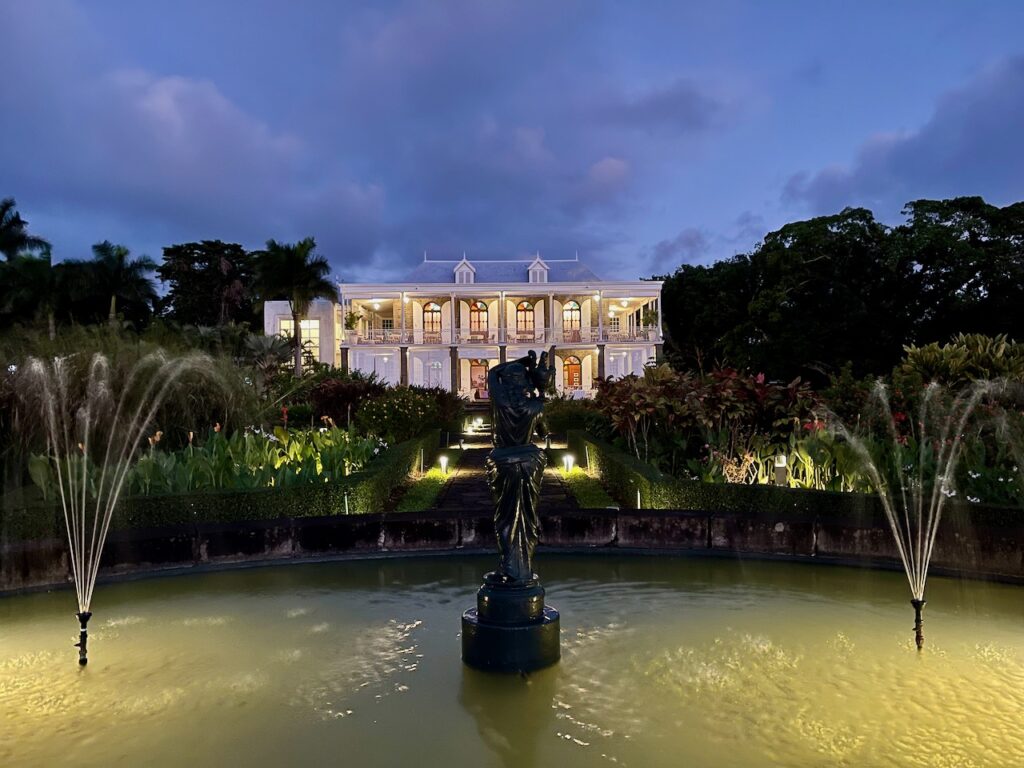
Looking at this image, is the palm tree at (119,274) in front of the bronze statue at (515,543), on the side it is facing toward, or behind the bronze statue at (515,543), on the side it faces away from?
behind

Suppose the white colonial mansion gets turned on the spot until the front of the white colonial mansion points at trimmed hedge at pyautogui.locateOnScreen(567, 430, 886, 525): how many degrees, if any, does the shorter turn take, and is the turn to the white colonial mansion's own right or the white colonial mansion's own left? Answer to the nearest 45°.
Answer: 0° — it already faces it

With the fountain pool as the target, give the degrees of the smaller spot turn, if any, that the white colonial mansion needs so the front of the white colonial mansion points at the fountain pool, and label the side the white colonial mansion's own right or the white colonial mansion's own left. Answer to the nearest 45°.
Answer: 0° — it already faces it

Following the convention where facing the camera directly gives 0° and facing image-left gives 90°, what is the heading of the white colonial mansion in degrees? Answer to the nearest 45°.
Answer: approximately 0°

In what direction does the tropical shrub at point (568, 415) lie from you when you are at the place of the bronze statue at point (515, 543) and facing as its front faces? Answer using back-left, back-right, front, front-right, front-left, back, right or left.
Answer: back

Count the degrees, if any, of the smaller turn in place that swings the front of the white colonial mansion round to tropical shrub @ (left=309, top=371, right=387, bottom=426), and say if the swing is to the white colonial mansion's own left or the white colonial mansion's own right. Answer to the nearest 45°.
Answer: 0° — it already faces it

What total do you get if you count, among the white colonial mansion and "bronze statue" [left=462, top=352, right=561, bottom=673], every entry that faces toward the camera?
2

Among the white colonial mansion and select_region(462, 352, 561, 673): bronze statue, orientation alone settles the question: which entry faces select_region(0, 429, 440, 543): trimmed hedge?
the white colonial mansion

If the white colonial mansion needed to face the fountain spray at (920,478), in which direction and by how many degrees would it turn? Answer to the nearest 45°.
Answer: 0° — it already faces it

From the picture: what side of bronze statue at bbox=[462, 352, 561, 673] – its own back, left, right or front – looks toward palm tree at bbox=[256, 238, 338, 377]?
back

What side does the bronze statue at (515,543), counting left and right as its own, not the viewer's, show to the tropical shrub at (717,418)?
back

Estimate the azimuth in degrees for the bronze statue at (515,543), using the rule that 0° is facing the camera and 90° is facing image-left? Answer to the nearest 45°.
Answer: approximately 0°
